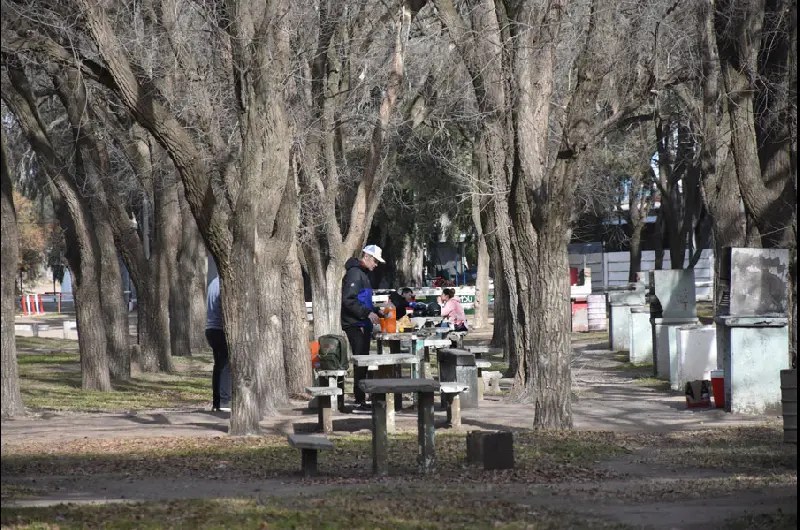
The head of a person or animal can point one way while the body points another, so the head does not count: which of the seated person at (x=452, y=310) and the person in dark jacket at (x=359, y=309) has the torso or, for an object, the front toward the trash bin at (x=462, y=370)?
the person in dark jacket

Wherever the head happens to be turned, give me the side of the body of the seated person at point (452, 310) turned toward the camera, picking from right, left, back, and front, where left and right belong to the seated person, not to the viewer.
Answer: left

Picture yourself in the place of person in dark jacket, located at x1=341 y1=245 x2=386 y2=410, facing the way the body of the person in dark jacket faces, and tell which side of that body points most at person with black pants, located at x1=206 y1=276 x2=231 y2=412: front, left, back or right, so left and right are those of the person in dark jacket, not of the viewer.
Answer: back

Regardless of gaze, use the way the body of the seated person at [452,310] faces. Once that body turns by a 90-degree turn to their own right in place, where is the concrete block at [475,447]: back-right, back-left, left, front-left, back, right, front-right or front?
back

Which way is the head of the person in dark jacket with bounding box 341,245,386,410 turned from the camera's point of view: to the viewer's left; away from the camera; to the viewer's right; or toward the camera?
to the viewer's right

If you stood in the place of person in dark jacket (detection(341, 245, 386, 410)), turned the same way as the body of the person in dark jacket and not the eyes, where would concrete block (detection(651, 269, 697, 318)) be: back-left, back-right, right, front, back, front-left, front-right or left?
front-left

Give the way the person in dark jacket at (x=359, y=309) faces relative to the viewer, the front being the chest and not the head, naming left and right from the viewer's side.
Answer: facing to the right of the viewer

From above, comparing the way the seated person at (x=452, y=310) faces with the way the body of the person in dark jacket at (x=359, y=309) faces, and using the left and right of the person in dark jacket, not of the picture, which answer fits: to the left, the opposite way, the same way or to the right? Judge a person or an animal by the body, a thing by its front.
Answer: the opposite way
